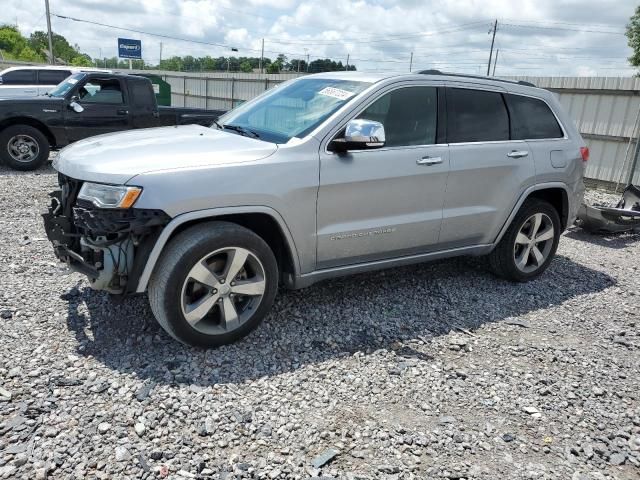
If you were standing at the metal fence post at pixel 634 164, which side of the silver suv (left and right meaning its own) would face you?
back

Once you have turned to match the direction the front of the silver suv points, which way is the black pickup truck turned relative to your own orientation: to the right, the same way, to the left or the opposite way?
the same way

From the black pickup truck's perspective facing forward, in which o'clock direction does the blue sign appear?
The blue sign is roughly at 3 o'clock from the black pickup truck.

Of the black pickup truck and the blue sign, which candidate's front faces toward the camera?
the blue sign

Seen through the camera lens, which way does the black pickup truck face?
facing to the left of the viewer

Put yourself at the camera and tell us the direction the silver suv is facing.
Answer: facing the viewer and to the left of the viewer

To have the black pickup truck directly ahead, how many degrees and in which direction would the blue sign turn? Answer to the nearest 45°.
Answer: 0° — it already faces it

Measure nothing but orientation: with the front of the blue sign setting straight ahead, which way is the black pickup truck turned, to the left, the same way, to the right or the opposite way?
to the right

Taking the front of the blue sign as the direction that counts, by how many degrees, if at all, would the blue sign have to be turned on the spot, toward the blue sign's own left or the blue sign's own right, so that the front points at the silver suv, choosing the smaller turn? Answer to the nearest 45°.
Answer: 0° — it already faces it

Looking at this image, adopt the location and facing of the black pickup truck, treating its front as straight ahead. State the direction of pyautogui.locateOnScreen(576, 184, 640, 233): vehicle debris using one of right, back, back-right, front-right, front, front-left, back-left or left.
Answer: back-left

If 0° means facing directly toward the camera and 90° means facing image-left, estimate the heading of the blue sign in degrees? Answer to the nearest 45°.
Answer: approximately 0°

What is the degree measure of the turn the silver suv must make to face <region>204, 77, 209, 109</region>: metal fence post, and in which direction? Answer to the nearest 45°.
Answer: approximately 135° to its right

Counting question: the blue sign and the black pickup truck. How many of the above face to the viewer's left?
1

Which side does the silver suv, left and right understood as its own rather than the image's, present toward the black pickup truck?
right
